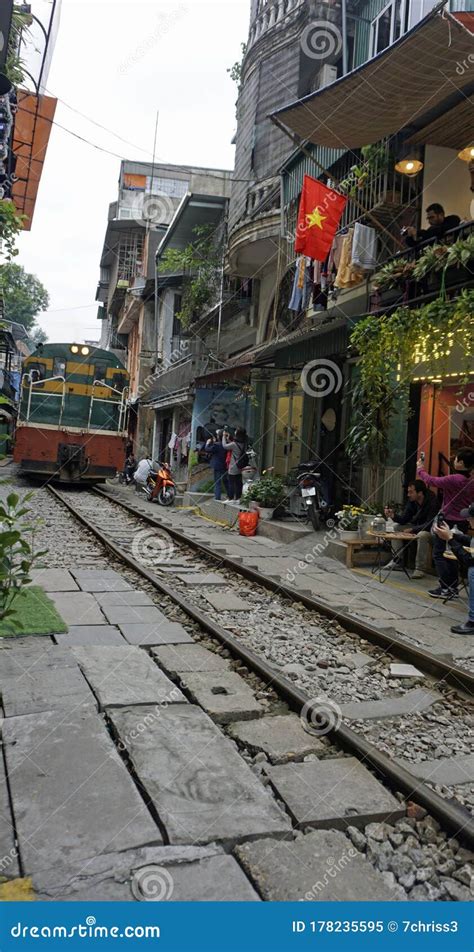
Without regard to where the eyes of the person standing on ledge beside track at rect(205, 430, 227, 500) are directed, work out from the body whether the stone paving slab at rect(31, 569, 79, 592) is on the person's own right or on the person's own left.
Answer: on the person's own left

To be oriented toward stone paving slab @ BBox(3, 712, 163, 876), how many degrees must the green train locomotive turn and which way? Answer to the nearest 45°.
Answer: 0° — it already faces it

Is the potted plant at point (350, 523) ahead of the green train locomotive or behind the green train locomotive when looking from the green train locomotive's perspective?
ahead

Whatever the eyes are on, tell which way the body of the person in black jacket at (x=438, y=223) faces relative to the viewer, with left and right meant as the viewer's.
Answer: facing the viewer and to the left of the viewer

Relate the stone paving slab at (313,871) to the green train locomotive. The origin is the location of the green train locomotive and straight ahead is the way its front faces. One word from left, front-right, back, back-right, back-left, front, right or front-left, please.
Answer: front

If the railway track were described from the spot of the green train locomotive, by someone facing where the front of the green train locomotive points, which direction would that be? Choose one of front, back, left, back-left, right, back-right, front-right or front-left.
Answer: front

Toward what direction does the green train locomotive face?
toward the camera
